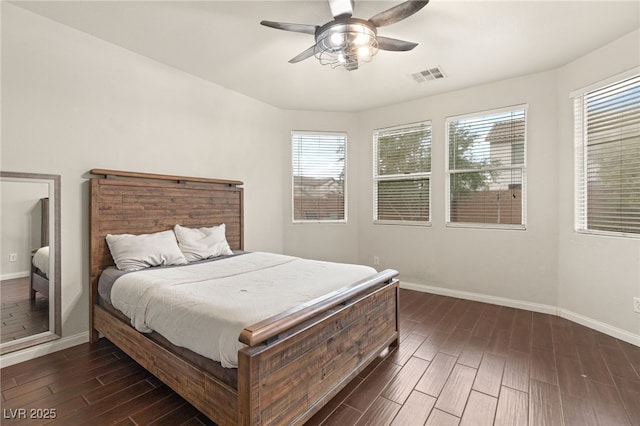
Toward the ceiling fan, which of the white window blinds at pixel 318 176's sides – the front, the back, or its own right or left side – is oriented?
front

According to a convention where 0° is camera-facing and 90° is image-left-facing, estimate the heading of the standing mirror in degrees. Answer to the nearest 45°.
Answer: approximately 315°

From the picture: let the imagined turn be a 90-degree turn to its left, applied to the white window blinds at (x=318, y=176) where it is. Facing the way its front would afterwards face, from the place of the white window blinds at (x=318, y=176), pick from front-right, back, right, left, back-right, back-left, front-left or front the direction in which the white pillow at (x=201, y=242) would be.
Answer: back-right

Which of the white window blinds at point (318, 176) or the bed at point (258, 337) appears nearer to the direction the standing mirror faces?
the bed

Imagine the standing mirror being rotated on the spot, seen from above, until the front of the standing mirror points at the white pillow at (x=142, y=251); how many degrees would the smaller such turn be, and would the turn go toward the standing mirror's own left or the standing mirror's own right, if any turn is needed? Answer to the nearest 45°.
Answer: approximately 45° to the standing mirror's own left

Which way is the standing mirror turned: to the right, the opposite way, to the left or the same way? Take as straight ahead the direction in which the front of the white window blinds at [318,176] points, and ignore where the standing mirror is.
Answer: to the left

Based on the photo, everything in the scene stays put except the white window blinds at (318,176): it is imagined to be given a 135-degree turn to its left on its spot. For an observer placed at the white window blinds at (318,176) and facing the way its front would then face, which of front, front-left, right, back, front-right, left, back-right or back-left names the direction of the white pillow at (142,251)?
back

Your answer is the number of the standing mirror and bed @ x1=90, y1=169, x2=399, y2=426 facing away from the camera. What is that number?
0

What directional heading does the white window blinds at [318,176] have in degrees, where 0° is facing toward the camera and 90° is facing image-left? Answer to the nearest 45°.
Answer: approximately 0°

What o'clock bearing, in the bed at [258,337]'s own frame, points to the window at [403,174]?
The window is roughly at 9 o'clock from the bed.

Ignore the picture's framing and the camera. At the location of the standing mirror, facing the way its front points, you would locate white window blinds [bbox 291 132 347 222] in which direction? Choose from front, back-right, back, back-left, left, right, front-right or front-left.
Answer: front-left

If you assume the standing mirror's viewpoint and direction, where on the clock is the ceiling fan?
The ceiling fan is roughly at 12 o'clock from the standing mirror.
